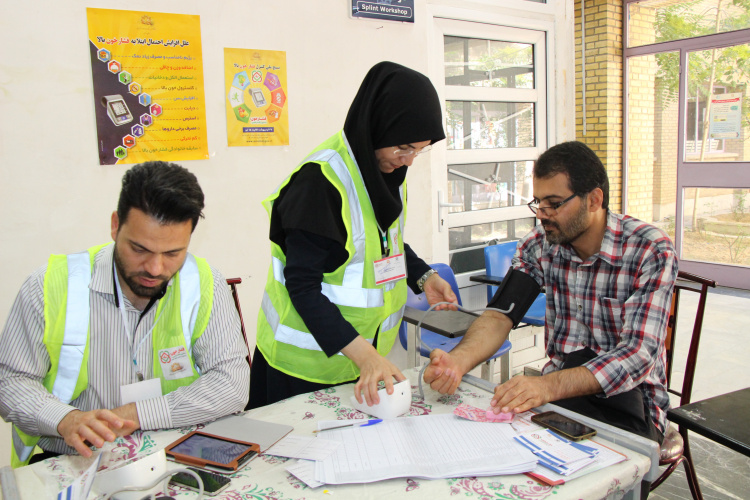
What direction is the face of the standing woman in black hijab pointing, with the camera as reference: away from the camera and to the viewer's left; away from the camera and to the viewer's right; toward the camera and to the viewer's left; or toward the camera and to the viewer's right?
toward the camera and to the viewer's right

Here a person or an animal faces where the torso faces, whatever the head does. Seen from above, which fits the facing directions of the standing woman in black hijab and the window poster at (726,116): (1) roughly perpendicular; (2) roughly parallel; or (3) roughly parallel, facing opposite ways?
roughly perpendicular

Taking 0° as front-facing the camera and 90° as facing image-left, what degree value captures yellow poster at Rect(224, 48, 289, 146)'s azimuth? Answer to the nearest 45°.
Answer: approximately 0°

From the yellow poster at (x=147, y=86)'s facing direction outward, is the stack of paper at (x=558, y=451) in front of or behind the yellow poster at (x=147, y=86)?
in front

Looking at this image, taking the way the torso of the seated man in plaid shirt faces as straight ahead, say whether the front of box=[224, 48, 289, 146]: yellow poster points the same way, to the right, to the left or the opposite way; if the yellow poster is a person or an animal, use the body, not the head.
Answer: to the left

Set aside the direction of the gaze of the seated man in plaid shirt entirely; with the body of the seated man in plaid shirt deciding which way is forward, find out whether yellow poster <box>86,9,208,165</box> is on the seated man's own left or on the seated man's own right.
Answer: on the seated man's own right

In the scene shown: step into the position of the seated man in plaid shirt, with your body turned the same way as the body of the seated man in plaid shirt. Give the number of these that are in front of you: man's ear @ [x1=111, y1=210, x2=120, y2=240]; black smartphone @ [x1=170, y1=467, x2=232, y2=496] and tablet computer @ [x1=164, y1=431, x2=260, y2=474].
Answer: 3

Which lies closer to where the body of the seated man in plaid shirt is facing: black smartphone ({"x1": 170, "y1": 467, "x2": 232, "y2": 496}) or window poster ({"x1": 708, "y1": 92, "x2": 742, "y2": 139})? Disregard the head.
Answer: the black smartphone

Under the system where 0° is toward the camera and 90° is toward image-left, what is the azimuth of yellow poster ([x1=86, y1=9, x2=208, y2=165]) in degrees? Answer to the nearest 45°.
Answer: approximately 0°

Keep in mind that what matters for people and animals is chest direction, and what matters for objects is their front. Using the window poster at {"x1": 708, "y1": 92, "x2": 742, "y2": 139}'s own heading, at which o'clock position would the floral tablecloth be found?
The floral tablecloth is roughly at 12 o'clock from the window poster.

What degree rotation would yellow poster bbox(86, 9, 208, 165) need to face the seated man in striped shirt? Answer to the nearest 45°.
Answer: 0° — it already faces them

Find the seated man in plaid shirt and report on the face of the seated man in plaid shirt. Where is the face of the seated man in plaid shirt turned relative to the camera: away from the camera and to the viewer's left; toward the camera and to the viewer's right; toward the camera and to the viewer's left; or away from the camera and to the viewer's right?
toward the camera and to the viewer's left

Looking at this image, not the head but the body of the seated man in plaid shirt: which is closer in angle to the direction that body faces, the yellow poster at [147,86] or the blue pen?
the blue pen

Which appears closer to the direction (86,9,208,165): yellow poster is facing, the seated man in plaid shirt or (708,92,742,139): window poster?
the seated man in plaid shirt
